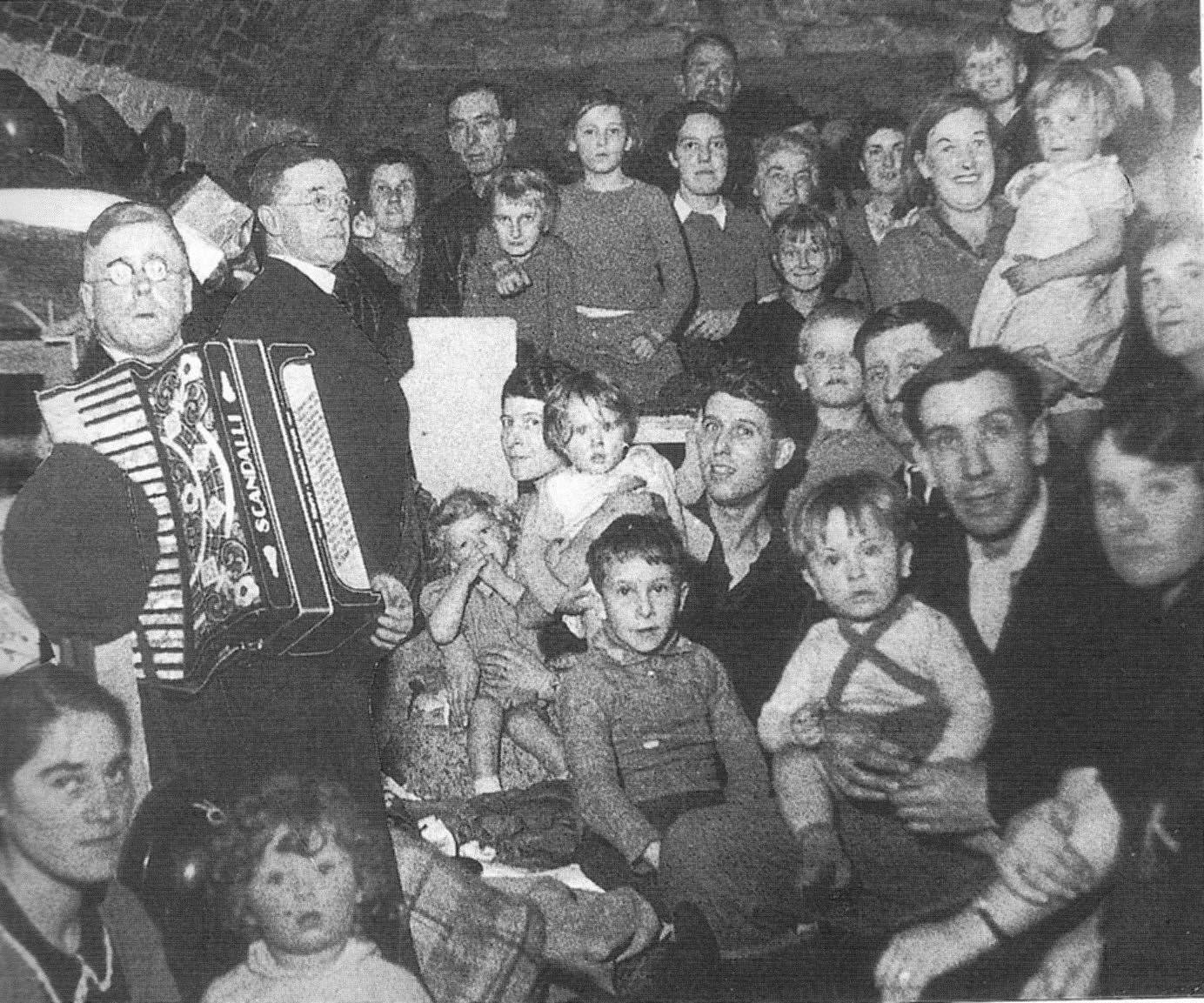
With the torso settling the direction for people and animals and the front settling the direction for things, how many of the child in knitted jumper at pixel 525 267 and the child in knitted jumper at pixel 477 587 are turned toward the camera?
2

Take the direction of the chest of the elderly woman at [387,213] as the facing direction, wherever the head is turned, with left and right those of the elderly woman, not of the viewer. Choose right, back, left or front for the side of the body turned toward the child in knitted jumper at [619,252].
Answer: left

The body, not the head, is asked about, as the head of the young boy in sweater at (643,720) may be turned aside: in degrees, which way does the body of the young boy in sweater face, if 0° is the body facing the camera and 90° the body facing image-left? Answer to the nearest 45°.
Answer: approximately 0°

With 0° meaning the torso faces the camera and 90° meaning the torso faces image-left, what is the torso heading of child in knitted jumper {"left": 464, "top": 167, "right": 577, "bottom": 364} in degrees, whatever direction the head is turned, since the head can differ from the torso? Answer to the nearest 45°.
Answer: approximately 0°
